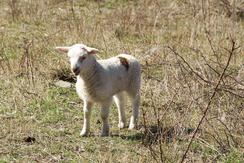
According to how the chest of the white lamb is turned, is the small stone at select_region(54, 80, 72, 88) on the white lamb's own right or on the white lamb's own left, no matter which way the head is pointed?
on the white lamb's own right

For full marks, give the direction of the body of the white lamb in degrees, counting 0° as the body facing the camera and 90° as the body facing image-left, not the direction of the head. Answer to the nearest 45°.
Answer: approximately 45°
